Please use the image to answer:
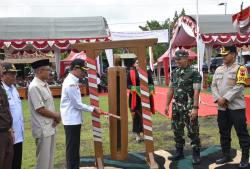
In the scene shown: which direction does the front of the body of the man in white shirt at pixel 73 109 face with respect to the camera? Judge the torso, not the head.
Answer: to the viewer's right

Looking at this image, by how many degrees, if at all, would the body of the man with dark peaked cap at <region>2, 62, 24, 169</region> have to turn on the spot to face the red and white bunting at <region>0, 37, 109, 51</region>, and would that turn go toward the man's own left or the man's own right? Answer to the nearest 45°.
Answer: approximately 135° to the man's own left

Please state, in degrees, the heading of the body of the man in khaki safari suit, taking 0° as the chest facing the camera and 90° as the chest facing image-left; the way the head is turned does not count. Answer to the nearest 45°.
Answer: approximately 270°

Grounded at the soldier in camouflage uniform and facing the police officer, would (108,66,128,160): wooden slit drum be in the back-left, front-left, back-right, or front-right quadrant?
back-right

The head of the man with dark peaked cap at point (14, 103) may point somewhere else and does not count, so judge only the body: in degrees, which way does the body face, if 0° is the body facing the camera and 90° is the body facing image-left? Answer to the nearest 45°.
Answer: approximately 315°

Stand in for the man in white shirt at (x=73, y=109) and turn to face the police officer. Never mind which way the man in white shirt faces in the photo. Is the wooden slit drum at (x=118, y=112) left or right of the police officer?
left

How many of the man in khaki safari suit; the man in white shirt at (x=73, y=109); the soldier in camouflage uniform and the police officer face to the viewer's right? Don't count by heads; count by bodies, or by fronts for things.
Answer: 2

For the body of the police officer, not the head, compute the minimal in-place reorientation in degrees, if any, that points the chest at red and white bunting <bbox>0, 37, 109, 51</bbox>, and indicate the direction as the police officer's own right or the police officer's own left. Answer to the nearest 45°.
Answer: approximately 90° to the police officer's own right

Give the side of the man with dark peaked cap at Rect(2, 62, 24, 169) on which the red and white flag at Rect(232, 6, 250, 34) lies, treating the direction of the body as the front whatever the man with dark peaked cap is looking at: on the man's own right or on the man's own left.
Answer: on the man's own left
